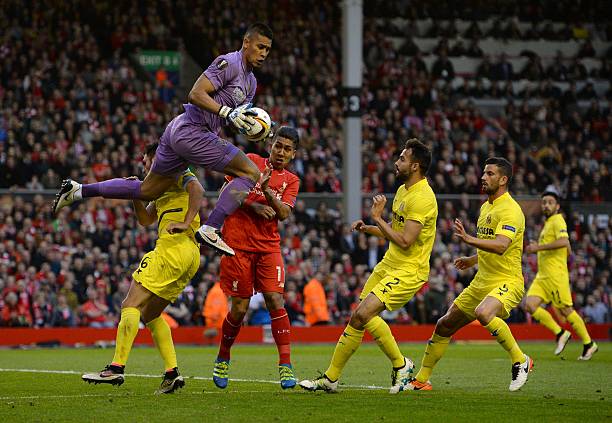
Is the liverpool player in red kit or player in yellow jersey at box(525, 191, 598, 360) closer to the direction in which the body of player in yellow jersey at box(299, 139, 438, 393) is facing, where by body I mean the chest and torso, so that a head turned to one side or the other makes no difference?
the liverpool player in red kit

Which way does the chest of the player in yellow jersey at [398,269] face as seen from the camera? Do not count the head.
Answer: to the viewer's left

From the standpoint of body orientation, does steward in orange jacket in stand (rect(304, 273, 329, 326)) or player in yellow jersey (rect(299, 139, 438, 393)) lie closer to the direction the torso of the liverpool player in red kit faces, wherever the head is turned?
the player in yellow jersey

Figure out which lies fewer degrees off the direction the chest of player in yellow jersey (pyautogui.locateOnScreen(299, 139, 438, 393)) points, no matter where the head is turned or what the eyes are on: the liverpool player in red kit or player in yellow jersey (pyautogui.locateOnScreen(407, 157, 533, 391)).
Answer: the liverpool player in red kit

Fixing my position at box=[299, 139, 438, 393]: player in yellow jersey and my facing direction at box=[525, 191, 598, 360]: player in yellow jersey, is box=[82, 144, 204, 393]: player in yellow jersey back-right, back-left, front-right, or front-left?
back-left
